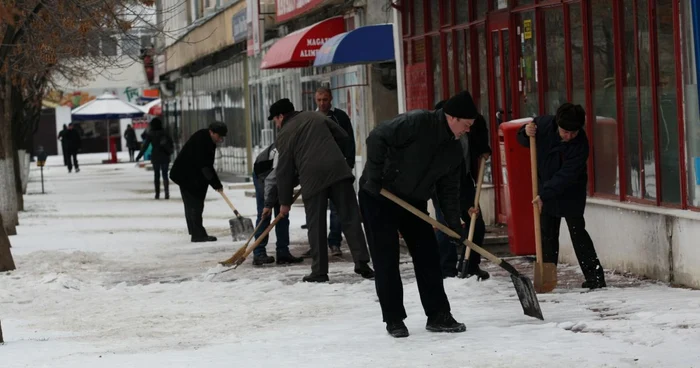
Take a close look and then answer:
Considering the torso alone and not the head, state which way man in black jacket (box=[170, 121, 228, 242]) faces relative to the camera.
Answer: to the viewer's right

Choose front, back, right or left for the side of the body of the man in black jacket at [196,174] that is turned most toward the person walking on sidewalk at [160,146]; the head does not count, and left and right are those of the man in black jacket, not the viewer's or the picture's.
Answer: left

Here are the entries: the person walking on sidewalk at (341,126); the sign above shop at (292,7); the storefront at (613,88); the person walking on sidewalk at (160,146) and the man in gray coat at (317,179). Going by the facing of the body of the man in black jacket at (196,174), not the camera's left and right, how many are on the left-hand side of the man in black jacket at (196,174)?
2

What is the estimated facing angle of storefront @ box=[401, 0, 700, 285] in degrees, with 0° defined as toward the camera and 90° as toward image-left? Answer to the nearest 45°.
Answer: approximately 45°

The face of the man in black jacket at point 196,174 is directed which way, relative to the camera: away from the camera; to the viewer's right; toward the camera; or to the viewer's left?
to the viewer's right
